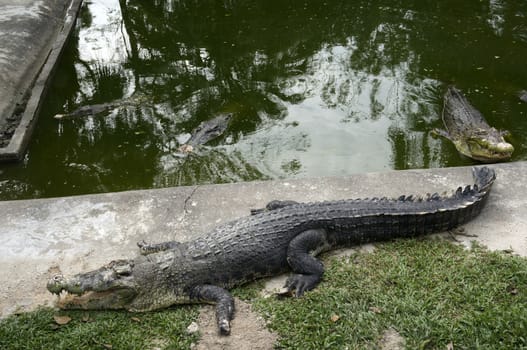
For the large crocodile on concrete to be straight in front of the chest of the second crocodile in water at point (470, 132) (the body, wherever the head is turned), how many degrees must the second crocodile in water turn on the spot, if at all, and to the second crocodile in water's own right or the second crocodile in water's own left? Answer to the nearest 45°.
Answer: approximately 45° to the second crocodile in water's own right

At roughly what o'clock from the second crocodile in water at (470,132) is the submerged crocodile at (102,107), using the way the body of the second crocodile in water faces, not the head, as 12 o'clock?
The submerged crocodile is roughly at 4 o'clock from the second crocodile in water.

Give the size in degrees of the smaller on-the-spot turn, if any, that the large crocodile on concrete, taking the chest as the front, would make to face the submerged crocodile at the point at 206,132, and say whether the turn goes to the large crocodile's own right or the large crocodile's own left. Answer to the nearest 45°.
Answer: approximately 135° to the large crocodile's own right

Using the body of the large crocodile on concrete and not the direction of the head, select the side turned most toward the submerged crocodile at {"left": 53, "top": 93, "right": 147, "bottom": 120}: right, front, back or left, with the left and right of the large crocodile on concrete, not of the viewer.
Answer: right

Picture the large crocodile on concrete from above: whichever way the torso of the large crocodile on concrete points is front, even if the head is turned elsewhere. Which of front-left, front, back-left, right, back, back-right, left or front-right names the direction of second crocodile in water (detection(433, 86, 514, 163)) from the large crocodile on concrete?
back

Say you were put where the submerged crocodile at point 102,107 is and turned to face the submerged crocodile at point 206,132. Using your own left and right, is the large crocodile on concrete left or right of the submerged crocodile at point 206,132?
right

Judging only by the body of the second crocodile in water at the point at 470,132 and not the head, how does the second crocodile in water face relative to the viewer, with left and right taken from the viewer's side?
facing the viewer and to the right of the viewer

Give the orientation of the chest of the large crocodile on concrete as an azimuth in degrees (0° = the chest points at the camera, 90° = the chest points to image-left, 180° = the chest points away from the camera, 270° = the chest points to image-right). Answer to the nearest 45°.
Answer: approximately 45°

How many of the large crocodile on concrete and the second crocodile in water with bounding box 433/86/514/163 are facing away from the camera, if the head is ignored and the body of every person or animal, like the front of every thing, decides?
0

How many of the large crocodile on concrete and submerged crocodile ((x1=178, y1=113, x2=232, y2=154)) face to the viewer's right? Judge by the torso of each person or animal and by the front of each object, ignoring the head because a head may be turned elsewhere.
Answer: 0

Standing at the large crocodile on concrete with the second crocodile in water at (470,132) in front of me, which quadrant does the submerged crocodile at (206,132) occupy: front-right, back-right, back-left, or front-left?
front-left
